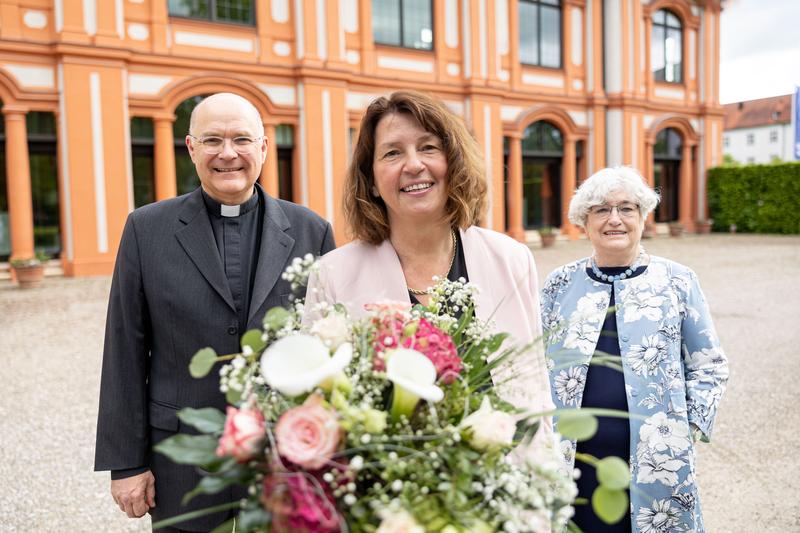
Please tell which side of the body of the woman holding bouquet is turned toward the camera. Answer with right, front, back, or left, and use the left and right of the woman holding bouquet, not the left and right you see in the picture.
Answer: front

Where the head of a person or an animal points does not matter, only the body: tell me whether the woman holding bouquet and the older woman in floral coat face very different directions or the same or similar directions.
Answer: same or similar directions

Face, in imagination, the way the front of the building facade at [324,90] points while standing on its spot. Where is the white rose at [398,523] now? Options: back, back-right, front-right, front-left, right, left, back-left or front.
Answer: front-right

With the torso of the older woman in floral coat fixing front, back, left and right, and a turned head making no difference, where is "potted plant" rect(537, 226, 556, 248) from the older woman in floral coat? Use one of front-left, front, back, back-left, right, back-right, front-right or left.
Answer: back

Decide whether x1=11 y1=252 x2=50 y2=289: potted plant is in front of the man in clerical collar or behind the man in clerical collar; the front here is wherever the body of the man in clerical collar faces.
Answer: behind

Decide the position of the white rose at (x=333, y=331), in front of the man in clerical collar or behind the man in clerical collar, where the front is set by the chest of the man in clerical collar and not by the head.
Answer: in front

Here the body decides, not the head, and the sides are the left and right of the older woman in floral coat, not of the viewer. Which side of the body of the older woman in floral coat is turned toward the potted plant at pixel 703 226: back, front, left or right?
back

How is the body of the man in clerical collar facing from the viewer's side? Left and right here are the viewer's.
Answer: facing the viewer

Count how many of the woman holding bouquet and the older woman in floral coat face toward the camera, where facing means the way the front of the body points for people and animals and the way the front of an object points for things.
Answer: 2

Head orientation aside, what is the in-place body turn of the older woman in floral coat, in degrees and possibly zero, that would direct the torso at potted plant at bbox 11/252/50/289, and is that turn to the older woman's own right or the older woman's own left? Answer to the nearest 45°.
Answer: approximately 135° to the older woman's own right

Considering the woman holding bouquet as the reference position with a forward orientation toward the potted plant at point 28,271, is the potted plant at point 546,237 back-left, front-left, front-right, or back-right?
front-right

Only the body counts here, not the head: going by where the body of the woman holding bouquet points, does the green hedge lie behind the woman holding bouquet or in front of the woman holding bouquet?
behind

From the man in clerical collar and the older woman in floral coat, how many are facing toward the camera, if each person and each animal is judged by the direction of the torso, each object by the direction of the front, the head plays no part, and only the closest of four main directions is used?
2

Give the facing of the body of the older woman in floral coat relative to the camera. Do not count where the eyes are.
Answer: toward the camera

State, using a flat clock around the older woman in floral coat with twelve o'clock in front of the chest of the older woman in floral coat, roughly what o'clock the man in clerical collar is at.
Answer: The man in clerical collar is roughly at 2 o'clock from the older woman in floral coat.
